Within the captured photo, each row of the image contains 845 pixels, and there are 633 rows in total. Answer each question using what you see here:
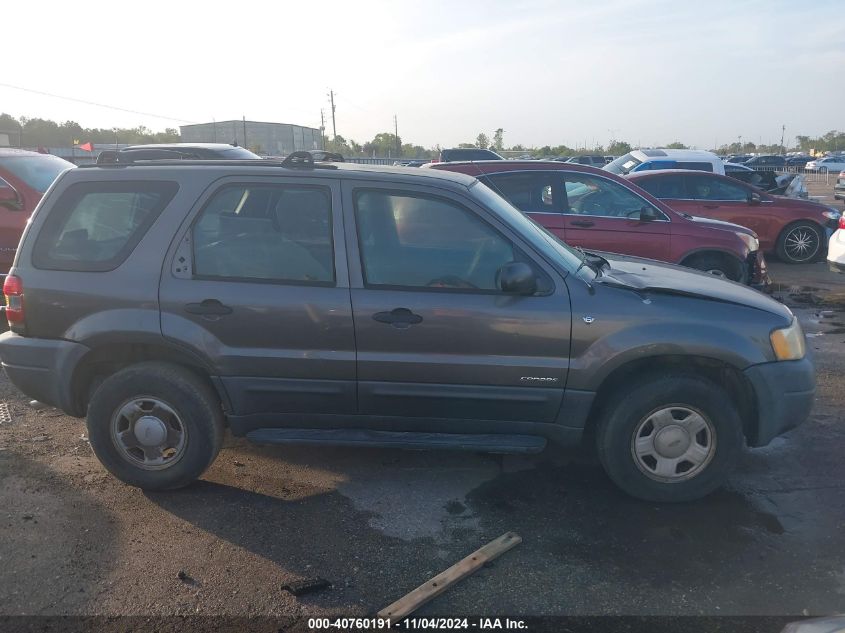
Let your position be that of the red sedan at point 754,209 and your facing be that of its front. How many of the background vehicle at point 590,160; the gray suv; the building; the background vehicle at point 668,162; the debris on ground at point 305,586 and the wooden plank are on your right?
3

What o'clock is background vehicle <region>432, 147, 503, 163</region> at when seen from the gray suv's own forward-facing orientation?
The background vehicle is roughly at 9 o'clock from the gray suv.

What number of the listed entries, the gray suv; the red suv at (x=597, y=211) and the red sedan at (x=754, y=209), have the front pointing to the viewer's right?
3

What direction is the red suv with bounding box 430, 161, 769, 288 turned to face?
to the viewer's right

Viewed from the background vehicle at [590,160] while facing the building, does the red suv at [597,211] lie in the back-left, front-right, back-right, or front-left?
back-left

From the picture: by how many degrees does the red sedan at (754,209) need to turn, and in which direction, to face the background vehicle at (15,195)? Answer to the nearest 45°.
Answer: approximately 135° to its right

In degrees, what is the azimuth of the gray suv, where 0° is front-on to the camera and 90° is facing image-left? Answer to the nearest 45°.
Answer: approximately 270°

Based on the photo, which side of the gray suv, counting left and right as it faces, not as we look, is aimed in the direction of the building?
left

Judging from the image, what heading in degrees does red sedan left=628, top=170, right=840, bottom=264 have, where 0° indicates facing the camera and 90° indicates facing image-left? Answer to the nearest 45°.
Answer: approximately 270°

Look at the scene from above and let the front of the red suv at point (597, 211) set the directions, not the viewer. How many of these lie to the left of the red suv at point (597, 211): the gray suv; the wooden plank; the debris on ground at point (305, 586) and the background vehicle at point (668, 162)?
1

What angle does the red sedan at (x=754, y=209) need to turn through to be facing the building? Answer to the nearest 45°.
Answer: approximately 135° to its left
